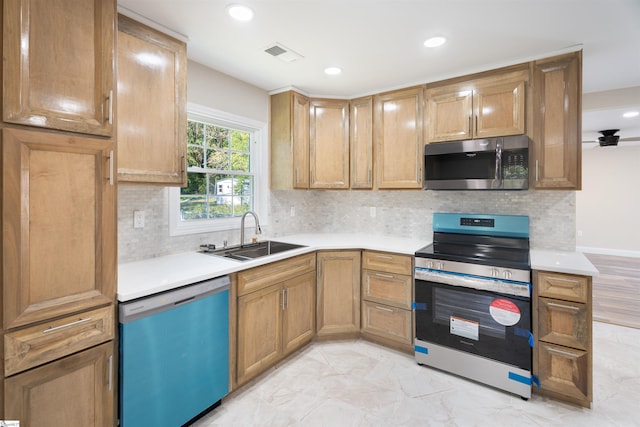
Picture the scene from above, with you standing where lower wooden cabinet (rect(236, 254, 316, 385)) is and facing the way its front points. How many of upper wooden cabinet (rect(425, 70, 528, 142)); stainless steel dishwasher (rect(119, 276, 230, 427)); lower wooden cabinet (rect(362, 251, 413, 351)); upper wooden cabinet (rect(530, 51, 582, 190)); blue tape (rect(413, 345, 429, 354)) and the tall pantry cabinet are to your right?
2

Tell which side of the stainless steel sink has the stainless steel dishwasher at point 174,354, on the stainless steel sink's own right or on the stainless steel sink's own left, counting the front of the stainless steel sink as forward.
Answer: on the stainless steel sink's own right

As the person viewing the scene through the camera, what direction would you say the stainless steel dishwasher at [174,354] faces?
facing the viewer and to the right of the viewer

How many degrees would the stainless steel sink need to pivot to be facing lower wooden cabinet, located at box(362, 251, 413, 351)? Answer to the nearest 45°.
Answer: approximately 45° to its left

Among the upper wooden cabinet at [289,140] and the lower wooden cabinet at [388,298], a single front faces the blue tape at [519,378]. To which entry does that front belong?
the upper wooden cabinet

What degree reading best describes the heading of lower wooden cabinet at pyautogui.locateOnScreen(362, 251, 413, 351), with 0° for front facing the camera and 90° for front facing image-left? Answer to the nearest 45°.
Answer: approximately 45°

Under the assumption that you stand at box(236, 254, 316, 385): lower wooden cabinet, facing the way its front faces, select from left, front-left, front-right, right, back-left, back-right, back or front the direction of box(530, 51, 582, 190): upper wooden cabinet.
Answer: front-left

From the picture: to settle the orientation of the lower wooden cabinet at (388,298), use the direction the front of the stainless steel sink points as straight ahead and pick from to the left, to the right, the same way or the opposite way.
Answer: to the right

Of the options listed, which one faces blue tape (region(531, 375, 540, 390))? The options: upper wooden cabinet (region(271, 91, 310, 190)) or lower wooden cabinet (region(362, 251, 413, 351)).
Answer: the upper wooden cabinet
